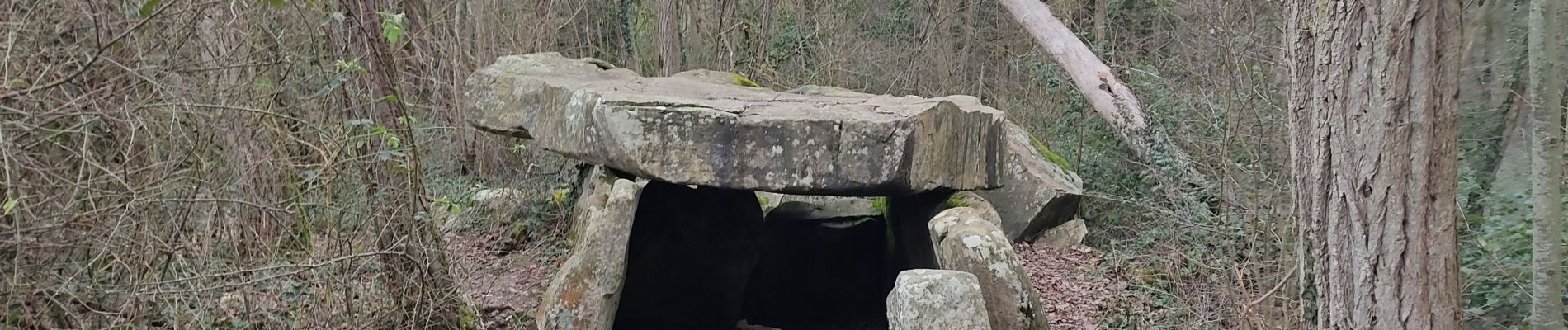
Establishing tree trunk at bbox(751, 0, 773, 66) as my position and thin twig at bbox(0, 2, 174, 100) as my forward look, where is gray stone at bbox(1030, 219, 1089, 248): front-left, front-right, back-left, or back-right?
front-left

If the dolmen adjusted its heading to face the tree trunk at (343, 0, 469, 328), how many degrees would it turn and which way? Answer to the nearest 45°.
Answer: approximately 90° to its right

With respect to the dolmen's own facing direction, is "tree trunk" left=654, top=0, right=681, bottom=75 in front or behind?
behind

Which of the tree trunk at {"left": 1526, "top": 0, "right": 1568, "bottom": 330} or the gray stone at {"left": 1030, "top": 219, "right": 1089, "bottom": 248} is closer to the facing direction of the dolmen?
the tree trunk

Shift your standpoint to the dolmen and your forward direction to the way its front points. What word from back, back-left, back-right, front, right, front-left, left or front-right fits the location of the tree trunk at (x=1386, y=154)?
front-left

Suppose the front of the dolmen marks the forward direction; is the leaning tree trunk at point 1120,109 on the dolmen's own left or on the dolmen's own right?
on the dolmen's own left

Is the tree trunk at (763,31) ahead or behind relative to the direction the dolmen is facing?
behind

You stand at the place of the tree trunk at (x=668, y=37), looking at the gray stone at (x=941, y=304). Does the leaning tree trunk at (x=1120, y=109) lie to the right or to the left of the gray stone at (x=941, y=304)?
left

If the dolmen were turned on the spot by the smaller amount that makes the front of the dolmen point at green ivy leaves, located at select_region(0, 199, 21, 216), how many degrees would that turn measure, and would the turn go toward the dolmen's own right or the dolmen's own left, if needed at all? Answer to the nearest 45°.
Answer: approximately 45° to the dolmen's own right

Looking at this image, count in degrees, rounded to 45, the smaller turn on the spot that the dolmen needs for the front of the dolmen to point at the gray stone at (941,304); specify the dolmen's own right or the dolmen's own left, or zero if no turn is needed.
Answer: approximately 45° to the dolmen's own left

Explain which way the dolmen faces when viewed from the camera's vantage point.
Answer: facing the viewer
